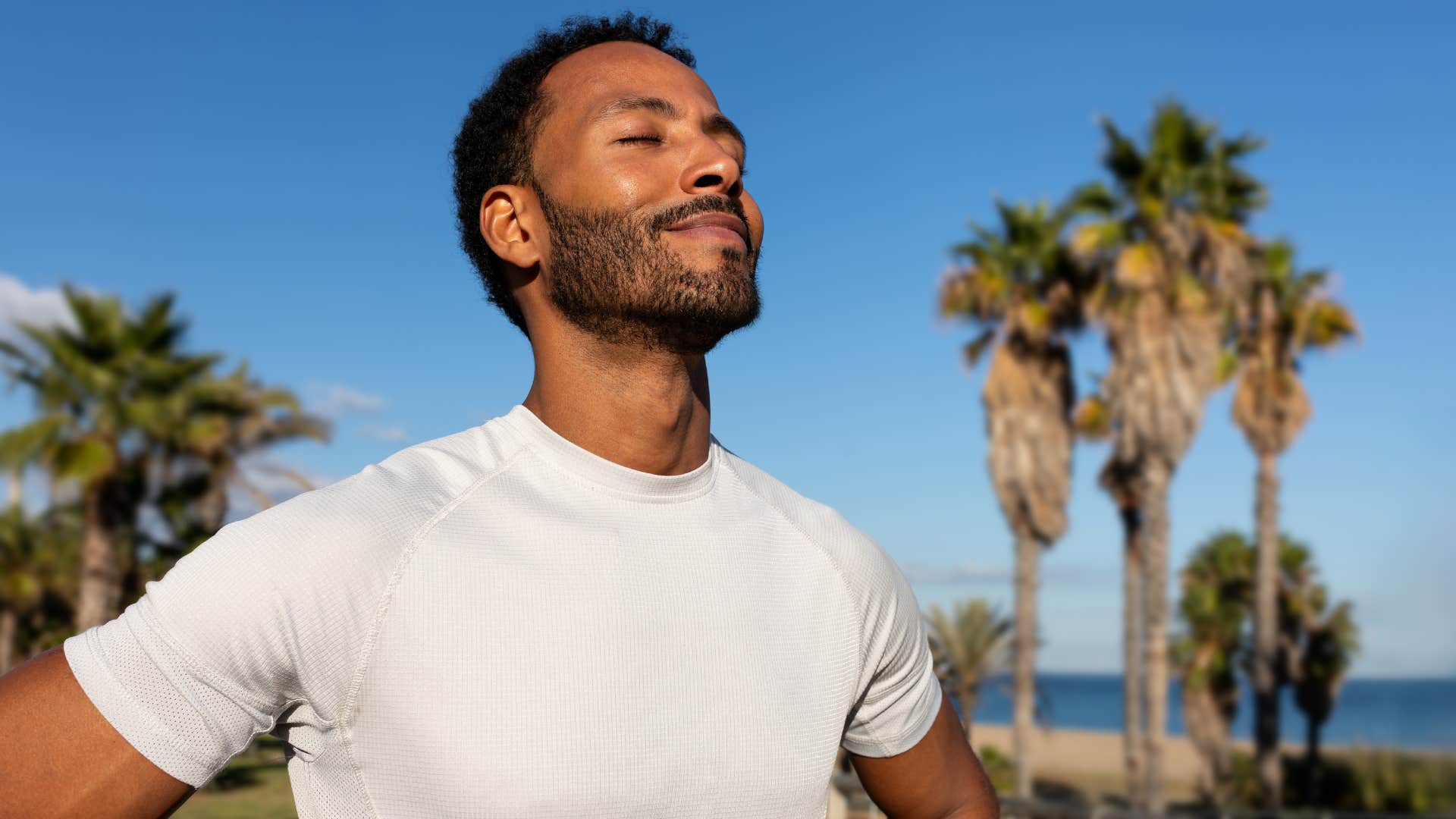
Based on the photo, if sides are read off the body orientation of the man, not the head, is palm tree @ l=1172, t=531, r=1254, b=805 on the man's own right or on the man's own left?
on the man's own left

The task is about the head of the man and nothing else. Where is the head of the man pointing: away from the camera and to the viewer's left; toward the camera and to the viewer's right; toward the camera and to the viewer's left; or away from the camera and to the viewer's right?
toward the camera and to the viewer's right

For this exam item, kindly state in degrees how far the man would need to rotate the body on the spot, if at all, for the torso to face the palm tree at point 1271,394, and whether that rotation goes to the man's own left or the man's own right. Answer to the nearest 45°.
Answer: approximately 90° to the man's own left

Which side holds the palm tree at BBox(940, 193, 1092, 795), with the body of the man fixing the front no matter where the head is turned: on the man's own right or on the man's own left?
on the man's own left

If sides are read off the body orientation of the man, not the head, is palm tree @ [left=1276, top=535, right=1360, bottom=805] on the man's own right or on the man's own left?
on the man's own left

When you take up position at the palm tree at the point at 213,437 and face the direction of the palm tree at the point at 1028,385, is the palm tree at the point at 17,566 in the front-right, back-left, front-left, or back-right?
back-left

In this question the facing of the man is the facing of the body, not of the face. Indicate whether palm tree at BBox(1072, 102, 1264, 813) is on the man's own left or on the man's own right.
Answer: on the man's own left

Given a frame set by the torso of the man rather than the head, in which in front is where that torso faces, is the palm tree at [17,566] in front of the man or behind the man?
behind

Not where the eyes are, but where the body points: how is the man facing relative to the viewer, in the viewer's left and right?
facing the viewer and to the right of the viewer

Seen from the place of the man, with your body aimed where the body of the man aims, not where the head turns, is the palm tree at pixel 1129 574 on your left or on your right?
on your left

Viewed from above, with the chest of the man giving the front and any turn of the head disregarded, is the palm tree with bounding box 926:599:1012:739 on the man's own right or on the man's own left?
on the man's own left

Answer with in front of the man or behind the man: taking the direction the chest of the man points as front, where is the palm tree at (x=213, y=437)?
behind
